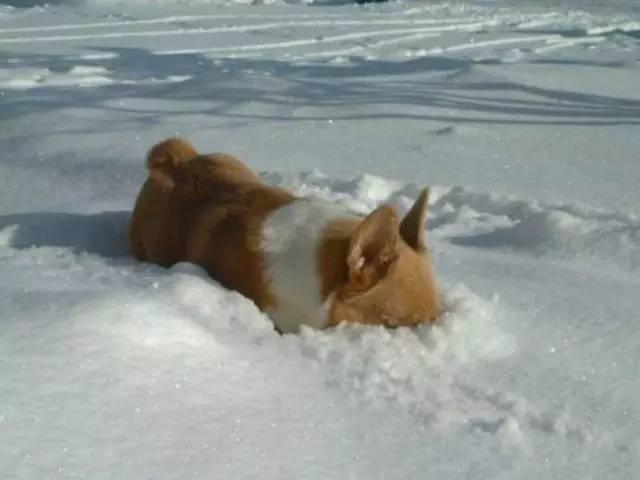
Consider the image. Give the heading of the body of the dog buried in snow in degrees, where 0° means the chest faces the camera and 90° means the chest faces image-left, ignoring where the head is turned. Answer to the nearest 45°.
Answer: approximately 315°
